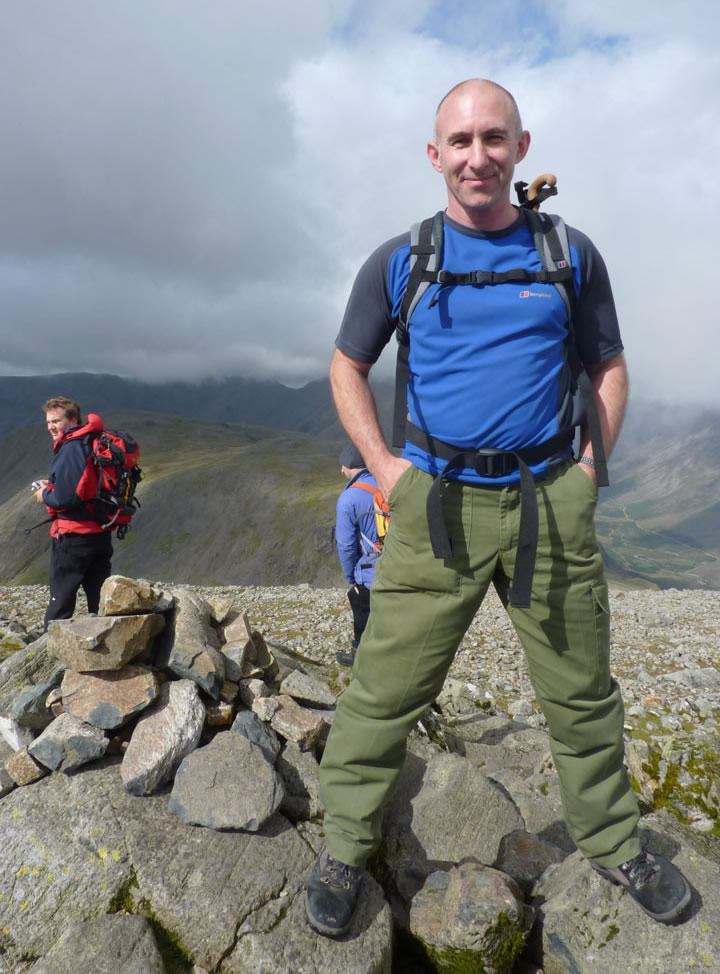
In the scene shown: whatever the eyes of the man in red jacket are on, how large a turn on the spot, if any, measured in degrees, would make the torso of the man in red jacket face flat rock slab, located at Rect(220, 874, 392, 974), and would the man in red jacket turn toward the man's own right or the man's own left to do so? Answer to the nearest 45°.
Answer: approximately 90° to the man's own left

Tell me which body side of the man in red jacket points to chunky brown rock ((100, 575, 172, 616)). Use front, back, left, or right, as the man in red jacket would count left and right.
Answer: left

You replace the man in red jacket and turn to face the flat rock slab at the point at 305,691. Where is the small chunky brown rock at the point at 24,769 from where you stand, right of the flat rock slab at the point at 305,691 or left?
right

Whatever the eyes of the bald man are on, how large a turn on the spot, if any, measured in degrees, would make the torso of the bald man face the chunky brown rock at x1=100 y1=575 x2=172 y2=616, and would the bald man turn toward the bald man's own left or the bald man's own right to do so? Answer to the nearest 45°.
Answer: approximately 90° to the bald man's own right

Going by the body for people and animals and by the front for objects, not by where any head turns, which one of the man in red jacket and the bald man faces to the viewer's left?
the man in red jacket

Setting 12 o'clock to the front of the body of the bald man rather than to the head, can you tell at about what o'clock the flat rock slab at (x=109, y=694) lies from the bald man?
The flat rock slab is roughly at 3 o'clock from the bald man.

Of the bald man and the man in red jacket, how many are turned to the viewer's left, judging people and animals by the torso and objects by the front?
1

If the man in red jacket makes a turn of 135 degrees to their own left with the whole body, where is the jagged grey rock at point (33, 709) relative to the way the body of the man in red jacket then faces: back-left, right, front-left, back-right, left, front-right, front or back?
front-right

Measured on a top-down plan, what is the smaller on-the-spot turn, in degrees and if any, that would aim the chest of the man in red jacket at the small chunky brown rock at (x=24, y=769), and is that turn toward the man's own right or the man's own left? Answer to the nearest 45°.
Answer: approximately 90° to the man's own left

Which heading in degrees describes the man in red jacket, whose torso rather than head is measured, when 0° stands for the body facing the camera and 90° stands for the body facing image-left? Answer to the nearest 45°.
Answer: approximately 90°

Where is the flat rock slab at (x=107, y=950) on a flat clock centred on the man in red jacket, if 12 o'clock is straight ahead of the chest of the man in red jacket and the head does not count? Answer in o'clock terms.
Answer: The flat rock slab is roughly at 9 o'clock from the man in red jacket.

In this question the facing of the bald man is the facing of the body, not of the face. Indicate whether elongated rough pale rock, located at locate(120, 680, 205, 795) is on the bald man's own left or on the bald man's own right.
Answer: on the bald man's own right

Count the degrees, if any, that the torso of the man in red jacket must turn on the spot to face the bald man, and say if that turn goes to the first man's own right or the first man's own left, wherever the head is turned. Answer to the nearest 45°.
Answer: approximately 90° to the first man's own left
